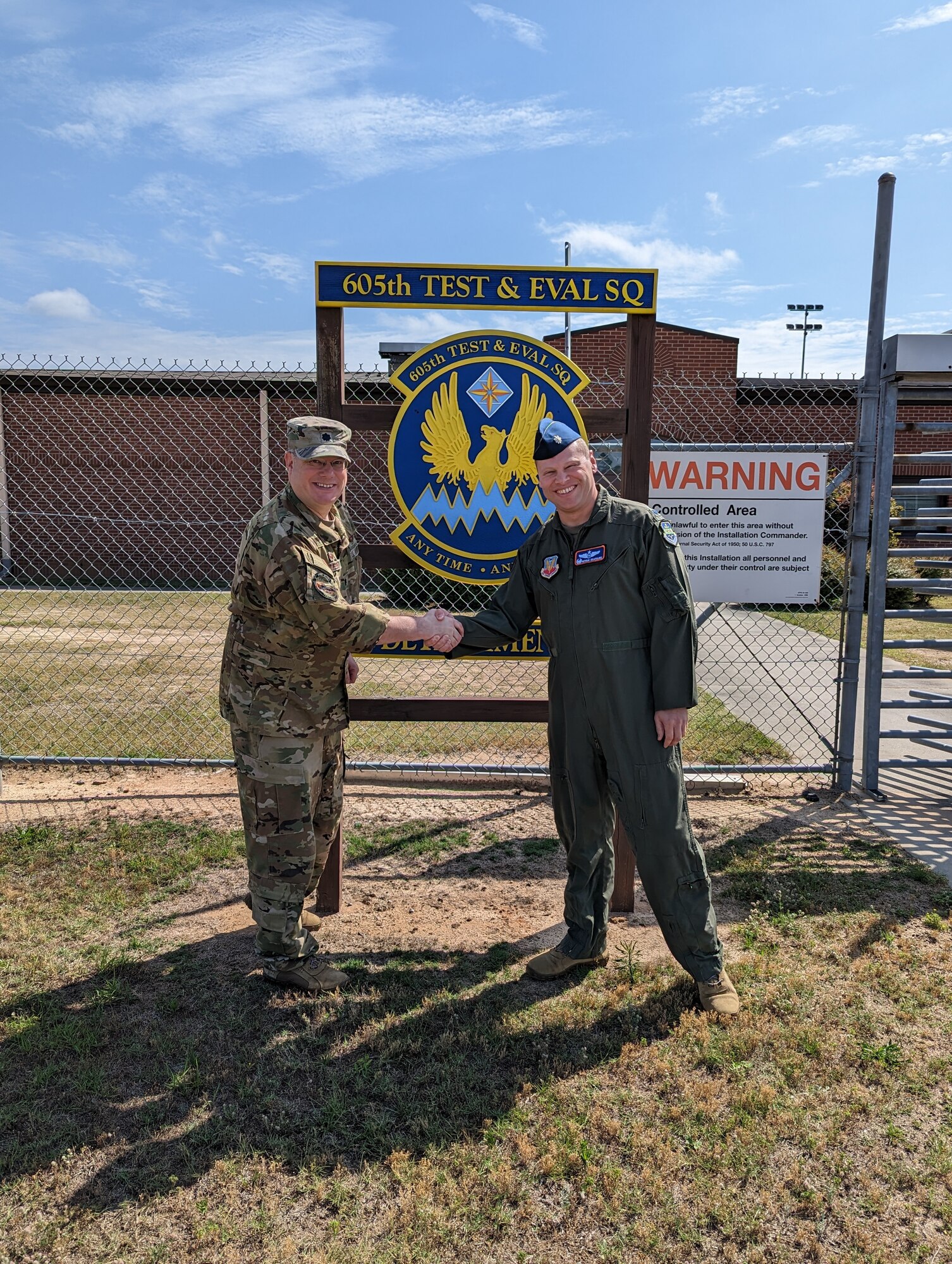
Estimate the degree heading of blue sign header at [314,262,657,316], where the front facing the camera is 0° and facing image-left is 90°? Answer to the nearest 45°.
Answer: approximately 0°

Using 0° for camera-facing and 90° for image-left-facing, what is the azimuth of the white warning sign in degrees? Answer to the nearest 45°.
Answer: approximately 0°

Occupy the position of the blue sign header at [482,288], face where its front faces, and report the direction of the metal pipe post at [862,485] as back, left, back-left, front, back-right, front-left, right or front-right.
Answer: back-left

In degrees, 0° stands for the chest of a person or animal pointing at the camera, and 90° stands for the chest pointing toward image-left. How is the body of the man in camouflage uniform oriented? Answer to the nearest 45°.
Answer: approximately 270°

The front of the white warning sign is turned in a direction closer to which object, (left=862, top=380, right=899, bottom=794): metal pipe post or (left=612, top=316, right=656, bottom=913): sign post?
the sign post

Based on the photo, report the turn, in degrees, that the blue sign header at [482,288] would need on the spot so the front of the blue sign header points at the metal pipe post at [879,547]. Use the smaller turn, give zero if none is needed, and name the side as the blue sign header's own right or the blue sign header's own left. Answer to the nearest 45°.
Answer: approximately 135° to the blue sign header's own left
